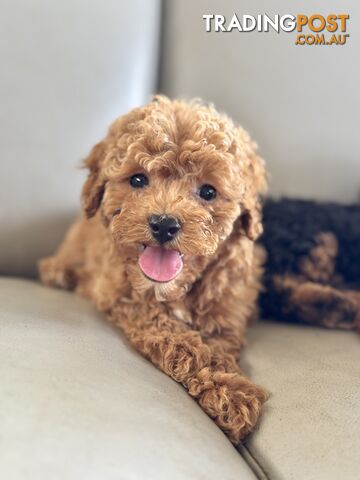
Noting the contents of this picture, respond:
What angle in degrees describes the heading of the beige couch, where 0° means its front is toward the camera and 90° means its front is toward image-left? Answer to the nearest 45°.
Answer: approximately 0°
